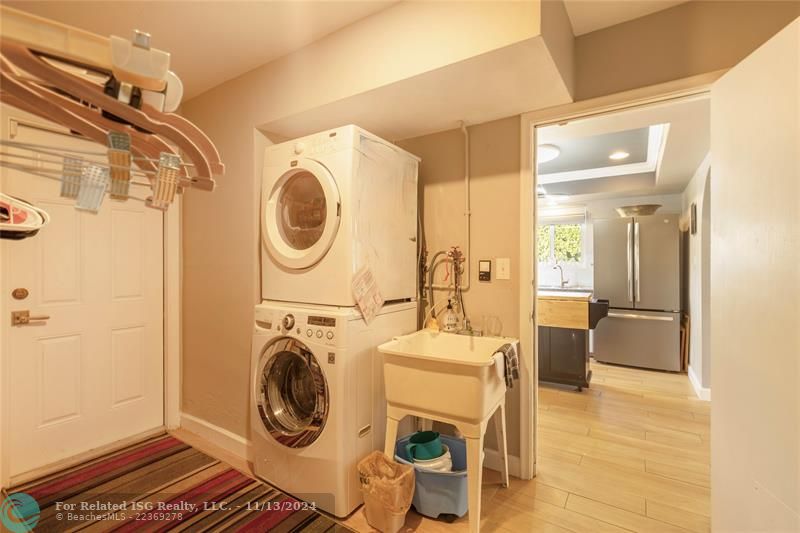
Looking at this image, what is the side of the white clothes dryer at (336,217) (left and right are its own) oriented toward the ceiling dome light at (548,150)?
back

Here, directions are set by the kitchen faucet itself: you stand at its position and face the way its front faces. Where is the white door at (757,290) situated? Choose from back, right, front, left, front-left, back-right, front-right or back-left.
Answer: front-left

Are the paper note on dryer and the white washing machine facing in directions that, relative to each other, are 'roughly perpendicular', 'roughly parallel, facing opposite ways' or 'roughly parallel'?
roughly perpendicular

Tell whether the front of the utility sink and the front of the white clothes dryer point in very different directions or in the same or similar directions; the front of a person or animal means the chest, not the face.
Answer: same or similar directions

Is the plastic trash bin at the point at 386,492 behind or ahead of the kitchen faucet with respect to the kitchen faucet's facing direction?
ahead

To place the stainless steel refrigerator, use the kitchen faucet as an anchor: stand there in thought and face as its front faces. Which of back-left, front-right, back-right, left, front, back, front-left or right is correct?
left

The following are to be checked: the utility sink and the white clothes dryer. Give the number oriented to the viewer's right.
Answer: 0

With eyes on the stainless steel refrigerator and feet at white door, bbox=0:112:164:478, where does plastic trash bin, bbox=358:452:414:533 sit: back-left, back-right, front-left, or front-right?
front-right

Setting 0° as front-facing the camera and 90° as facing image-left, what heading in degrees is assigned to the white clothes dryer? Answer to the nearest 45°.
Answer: approximately 45°

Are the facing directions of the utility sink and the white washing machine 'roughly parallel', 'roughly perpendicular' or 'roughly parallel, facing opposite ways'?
roughly parallel

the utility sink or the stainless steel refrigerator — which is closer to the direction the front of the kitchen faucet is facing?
the utility sink

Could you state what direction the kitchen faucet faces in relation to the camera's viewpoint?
facing the viewer and to the left of the viewer

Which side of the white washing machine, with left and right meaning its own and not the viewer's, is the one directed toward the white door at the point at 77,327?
right

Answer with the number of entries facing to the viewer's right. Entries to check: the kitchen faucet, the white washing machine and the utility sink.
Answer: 0
